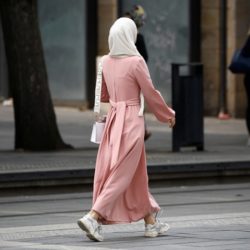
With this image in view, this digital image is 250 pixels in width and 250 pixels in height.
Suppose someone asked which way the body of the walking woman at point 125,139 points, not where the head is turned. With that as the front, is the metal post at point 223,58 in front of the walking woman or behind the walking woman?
in front

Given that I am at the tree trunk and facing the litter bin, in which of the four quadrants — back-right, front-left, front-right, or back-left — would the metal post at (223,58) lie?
front-left

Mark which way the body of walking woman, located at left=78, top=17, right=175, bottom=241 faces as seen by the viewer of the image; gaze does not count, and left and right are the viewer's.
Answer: facing away from the viewer and to the right of the viewer

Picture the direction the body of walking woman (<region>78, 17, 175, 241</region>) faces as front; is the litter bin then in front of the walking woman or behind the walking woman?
in front

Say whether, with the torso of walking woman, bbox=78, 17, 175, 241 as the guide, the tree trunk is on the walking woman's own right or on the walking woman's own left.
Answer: on the walking woman's own left

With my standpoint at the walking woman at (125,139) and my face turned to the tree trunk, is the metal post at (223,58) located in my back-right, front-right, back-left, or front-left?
front-right
